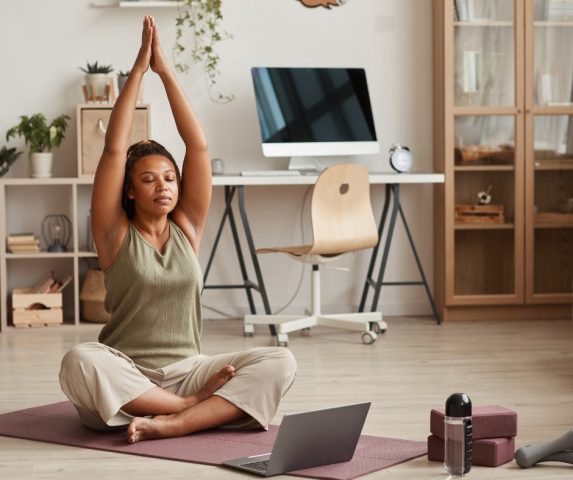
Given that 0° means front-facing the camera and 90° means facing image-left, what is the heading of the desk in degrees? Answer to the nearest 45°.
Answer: approximately 0°

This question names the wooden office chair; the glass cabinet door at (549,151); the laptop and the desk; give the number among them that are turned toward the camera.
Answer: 2

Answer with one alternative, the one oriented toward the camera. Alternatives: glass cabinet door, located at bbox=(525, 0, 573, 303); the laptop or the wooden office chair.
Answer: the glass cabinet door

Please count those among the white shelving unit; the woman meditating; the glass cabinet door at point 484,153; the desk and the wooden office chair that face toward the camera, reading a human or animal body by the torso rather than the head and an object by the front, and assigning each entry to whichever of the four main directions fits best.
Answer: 4

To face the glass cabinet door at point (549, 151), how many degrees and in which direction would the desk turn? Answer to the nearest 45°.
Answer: approximately 90° to its left

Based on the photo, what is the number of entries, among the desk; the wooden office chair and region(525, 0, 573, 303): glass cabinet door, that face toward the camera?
2

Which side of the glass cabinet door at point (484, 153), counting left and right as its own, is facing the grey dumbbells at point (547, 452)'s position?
front

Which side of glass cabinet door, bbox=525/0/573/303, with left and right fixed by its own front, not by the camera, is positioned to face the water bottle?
front
